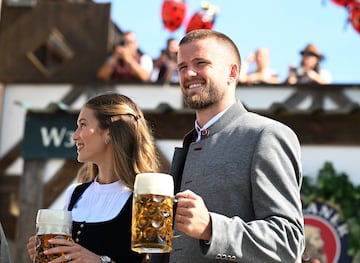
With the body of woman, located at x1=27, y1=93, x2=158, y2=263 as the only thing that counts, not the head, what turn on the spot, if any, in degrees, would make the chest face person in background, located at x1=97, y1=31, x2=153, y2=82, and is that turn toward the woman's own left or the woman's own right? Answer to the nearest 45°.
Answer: approximately 135° to the woman's own right

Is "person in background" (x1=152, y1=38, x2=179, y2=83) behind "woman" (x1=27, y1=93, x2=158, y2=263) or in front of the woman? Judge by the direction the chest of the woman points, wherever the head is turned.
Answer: behind

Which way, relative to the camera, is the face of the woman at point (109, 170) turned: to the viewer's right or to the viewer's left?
to the viewer's left

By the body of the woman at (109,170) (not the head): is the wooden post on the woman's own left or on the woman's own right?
on the woman's own right

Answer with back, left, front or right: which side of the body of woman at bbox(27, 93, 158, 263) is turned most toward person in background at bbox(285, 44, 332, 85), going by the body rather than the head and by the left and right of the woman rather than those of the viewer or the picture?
back

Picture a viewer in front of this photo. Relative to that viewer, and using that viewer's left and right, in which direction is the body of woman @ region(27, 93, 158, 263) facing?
facing the viewer and to the left of the viewer

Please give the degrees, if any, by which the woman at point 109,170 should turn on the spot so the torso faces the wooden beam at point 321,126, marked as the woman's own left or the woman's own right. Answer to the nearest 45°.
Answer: approximately 180°

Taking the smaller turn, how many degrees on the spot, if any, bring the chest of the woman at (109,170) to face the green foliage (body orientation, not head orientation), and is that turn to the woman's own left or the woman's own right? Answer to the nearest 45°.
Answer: approximately 180°
